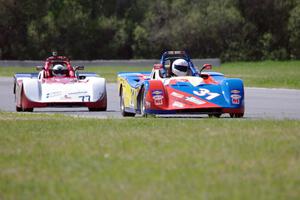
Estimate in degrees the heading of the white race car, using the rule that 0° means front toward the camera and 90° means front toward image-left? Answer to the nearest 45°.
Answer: approximately 0°

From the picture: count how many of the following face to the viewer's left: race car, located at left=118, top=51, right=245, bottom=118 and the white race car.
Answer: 0

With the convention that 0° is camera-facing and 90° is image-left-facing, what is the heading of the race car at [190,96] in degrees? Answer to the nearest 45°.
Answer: approximately 315°

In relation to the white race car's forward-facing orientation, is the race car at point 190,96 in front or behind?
in front

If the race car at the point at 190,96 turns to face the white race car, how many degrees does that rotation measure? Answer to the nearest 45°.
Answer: approximately 180°
